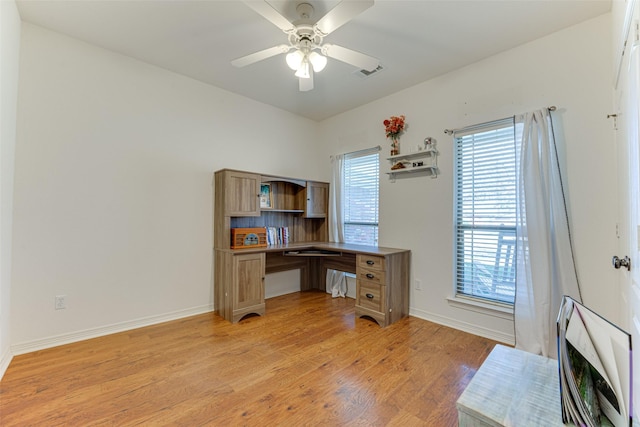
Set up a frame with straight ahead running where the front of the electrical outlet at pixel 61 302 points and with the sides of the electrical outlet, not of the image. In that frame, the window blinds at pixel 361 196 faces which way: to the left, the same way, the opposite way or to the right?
to the right

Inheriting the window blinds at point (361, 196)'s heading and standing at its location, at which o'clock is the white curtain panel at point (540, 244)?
The white curtain panel is roughly at 9 o'clock from the window blinds.

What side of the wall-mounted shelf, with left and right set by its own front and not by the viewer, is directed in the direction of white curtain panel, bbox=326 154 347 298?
right

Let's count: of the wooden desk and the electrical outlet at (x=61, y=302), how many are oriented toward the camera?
2

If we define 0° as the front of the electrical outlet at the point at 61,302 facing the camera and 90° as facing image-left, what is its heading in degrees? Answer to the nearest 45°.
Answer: approximately 0°

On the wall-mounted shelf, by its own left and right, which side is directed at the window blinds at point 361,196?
right

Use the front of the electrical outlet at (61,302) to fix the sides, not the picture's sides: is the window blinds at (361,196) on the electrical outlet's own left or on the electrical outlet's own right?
on the electrical outlet's own left

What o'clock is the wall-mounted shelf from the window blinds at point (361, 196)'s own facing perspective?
The wall-mounted shelf is roughly at 9 o'clock from the window blinds.

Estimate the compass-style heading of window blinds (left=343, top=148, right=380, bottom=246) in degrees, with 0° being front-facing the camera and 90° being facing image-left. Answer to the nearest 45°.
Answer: approximately 45°

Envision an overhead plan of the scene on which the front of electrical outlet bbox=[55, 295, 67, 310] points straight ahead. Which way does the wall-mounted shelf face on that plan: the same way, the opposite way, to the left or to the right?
to the right

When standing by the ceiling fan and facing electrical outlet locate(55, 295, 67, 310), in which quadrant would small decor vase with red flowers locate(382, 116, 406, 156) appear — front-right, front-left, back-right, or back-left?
back-right

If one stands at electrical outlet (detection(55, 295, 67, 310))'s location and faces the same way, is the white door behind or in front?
in front

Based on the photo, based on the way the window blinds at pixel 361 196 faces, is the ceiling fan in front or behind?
in front
